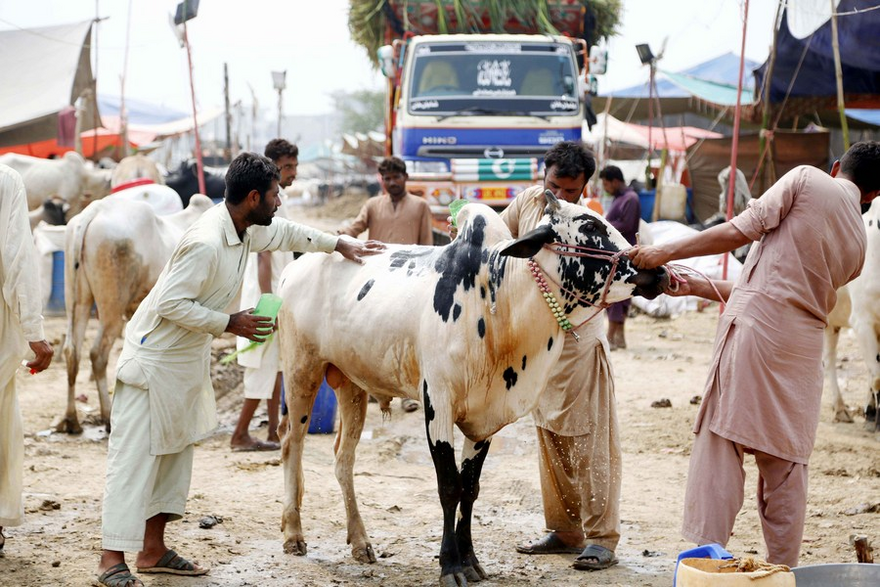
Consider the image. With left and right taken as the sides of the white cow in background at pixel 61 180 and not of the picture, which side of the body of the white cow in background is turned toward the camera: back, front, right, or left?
right

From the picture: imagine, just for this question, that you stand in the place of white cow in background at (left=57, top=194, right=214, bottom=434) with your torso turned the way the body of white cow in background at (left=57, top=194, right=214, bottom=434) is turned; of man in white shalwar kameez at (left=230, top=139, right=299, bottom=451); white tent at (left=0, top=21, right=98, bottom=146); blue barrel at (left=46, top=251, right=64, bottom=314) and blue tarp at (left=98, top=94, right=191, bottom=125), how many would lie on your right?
1

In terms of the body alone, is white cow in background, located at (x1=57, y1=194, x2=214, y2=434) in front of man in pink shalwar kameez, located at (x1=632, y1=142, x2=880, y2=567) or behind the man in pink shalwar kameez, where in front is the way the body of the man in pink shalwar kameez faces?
in front

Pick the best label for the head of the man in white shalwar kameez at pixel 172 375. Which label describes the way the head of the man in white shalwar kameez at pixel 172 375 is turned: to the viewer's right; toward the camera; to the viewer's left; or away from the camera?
to the viewer's right

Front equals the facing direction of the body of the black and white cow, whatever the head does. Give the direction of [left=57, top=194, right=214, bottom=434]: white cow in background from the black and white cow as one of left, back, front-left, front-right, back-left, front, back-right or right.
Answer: back

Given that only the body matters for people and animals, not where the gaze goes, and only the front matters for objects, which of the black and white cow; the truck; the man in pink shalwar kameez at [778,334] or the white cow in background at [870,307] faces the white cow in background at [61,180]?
the man in pink shalwar kameez

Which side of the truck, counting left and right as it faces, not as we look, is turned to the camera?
front

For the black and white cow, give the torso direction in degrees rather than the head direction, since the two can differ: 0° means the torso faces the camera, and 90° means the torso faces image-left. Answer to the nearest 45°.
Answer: approximately 315°

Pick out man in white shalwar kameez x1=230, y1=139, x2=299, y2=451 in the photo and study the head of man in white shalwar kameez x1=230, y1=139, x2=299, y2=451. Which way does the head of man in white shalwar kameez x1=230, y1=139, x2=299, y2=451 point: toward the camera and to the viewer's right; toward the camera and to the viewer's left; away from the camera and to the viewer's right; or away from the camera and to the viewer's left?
toward the camera and to the viewer's right

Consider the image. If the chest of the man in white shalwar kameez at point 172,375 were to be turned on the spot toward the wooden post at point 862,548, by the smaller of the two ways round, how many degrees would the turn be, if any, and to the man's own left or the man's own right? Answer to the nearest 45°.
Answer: approximately 45° to the man's own right

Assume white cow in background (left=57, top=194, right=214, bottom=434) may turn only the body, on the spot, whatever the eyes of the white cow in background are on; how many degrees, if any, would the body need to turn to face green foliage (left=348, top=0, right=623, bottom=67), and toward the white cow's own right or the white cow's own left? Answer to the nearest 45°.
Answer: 0° — it already faces it

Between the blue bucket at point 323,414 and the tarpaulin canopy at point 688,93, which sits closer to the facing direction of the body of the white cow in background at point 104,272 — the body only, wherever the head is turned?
the tarpaulin canopy

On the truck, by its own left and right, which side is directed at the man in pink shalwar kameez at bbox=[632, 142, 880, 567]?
front

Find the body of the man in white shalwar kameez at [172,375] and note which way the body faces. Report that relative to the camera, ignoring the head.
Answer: to the viewer's right
